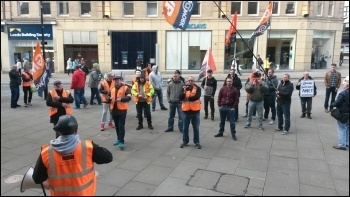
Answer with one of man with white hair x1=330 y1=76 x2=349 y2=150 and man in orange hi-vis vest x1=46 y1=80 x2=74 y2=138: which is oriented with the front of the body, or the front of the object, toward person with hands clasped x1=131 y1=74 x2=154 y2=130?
the man with white hair

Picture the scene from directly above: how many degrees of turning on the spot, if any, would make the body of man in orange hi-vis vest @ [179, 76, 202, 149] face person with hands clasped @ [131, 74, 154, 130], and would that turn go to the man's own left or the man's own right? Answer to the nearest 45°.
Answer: approximately 135° to the man's own right

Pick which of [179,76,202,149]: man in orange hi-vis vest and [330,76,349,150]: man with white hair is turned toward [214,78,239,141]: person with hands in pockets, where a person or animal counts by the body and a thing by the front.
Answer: the man with white hair

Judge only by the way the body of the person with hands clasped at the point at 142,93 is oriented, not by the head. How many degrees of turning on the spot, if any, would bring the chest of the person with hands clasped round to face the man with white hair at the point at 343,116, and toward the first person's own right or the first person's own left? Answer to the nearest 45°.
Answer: approximately 45° to the first person's own left

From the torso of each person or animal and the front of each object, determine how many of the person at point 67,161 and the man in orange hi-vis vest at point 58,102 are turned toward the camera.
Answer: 1

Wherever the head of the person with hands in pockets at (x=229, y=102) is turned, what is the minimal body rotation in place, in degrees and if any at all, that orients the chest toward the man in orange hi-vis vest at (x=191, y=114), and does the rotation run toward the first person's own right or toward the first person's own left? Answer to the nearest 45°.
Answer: approximately 45° to the first person's own right

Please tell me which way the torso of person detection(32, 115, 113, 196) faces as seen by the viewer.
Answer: away from the camera

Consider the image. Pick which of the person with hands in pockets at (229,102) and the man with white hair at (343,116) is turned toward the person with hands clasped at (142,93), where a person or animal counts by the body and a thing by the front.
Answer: the man with white hair

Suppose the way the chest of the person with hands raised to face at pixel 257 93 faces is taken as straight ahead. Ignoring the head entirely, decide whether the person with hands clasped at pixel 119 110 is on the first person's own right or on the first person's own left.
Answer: on the first person's own right

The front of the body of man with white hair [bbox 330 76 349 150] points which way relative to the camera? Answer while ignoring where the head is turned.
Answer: to the viewer's left

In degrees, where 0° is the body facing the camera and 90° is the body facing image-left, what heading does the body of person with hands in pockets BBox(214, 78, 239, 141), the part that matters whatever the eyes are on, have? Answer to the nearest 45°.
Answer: approximately 0°
